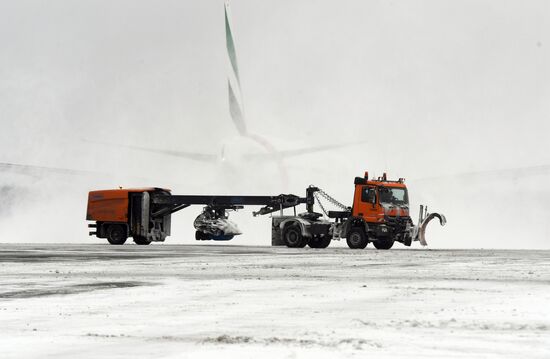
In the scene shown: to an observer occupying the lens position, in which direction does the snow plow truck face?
facing the viewer and to the right of the viewer
